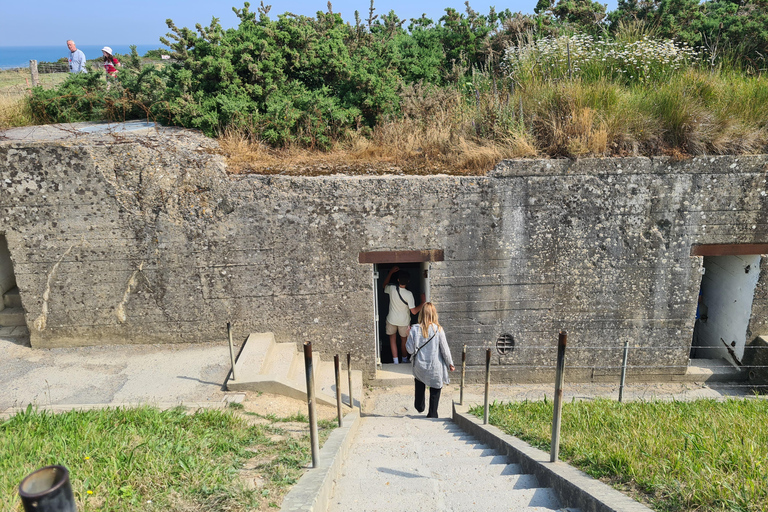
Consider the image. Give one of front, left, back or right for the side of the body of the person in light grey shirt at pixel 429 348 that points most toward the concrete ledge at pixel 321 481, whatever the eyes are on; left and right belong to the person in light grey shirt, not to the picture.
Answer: back

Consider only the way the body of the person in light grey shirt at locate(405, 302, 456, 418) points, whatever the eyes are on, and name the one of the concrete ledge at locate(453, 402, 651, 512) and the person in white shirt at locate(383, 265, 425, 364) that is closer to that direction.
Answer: the person in white shirt

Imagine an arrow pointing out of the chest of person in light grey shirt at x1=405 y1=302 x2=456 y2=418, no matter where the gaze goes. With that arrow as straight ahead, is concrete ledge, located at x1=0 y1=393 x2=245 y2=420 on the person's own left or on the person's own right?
on the person's own left

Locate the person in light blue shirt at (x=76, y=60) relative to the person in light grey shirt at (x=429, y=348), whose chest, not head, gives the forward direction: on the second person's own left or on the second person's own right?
on the second person's own left

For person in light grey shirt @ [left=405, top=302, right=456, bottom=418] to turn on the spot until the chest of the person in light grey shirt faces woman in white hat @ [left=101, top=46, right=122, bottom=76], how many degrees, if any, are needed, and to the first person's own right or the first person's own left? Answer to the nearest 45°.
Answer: approximately 45° to the first person's own left

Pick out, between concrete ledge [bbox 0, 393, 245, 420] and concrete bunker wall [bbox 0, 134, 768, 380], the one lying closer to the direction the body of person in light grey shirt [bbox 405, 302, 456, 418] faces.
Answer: the concrete bunker wall

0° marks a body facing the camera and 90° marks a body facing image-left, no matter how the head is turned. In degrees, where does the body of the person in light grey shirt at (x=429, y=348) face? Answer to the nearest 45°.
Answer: approximately 180°

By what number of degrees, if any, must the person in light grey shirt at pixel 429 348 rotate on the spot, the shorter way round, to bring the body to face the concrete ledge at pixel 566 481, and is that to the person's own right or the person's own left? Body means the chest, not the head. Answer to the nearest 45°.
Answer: approximately 180°

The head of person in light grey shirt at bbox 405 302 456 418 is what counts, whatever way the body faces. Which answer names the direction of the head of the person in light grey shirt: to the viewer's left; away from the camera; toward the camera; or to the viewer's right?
away from the camera

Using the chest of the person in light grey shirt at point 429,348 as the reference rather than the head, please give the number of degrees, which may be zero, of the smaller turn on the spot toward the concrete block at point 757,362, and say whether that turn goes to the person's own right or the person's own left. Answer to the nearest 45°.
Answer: approximately 90° to the person's own right
